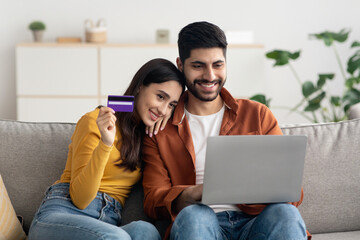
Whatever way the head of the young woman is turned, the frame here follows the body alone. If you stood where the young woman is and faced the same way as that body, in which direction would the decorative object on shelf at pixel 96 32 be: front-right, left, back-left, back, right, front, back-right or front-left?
back-left

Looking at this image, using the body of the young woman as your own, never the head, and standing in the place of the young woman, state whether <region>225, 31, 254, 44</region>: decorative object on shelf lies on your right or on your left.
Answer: on your left

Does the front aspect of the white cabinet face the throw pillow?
yes

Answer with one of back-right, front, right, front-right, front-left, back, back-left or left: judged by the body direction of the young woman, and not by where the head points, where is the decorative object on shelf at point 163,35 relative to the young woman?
back-left

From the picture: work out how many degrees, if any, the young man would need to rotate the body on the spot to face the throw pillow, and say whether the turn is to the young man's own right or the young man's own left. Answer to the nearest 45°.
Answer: approximately 90° to the young man's own right

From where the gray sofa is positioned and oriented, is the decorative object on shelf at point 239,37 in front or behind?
behind

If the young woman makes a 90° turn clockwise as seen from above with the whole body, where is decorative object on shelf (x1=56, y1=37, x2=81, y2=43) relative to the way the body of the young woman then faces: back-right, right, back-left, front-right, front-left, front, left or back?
back-right
